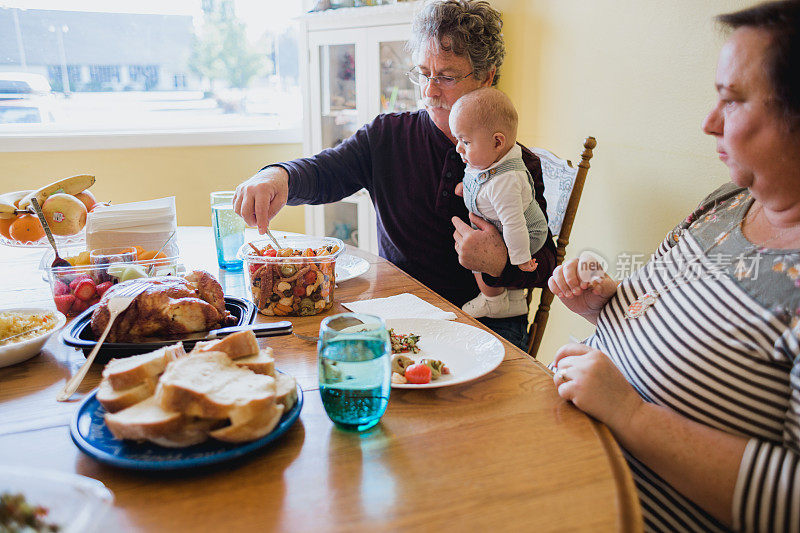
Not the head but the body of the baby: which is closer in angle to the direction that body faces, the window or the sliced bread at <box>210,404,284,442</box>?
the window

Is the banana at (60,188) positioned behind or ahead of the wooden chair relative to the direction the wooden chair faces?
ahead

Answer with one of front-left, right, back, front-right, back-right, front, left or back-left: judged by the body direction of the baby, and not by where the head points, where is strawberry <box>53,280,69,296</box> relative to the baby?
front-left

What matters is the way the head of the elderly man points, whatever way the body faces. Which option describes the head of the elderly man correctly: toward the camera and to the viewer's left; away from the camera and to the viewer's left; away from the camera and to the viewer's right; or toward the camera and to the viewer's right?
toward the camera and to the viewer's left

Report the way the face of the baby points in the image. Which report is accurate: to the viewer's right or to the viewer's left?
to the viewer's left

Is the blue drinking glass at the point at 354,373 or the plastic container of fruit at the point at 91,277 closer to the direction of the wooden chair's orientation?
the plastic container of fruit

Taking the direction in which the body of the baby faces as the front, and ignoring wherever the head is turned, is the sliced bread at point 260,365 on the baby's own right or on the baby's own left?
on the baby's own left

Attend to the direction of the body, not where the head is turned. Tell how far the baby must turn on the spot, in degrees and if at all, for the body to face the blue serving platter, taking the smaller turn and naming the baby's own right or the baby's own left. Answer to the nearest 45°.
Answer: approximately 90° to the baby's own left

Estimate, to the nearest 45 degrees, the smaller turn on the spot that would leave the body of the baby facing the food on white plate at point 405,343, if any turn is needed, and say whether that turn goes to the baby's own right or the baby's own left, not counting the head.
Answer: approximately 90° to the baby's own left

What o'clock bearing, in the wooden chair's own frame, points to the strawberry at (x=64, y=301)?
The strawberry is roughly at 12 o'clock from the wooden chair.

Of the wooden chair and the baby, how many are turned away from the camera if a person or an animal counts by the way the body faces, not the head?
0

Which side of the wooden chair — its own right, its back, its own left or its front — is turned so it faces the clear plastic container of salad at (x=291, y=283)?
front

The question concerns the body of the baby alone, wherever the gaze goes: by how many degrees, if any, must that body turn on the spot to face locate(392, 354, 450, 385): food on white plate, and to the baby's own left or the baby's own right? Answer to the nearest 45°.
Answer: approximately 90° to the baby's own left

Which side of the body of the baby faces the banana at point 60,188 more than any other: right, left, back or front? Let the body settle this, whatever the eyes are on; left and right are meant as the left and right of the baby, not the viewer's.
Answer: front

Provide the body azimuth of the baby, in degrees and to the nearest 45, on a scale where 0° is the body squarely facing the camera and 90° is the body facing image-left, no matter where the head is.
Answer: approximately 90°

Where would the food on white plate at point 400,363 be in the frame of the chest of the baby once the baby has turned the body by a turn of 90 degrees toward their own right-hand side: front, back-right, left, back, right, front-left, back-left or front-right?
back

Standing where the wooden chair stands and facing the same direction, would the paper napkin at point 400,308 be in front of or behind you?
in front

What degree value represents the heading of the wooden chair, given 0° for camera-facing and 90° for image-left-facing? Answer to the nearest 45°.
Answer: approximately 45°
